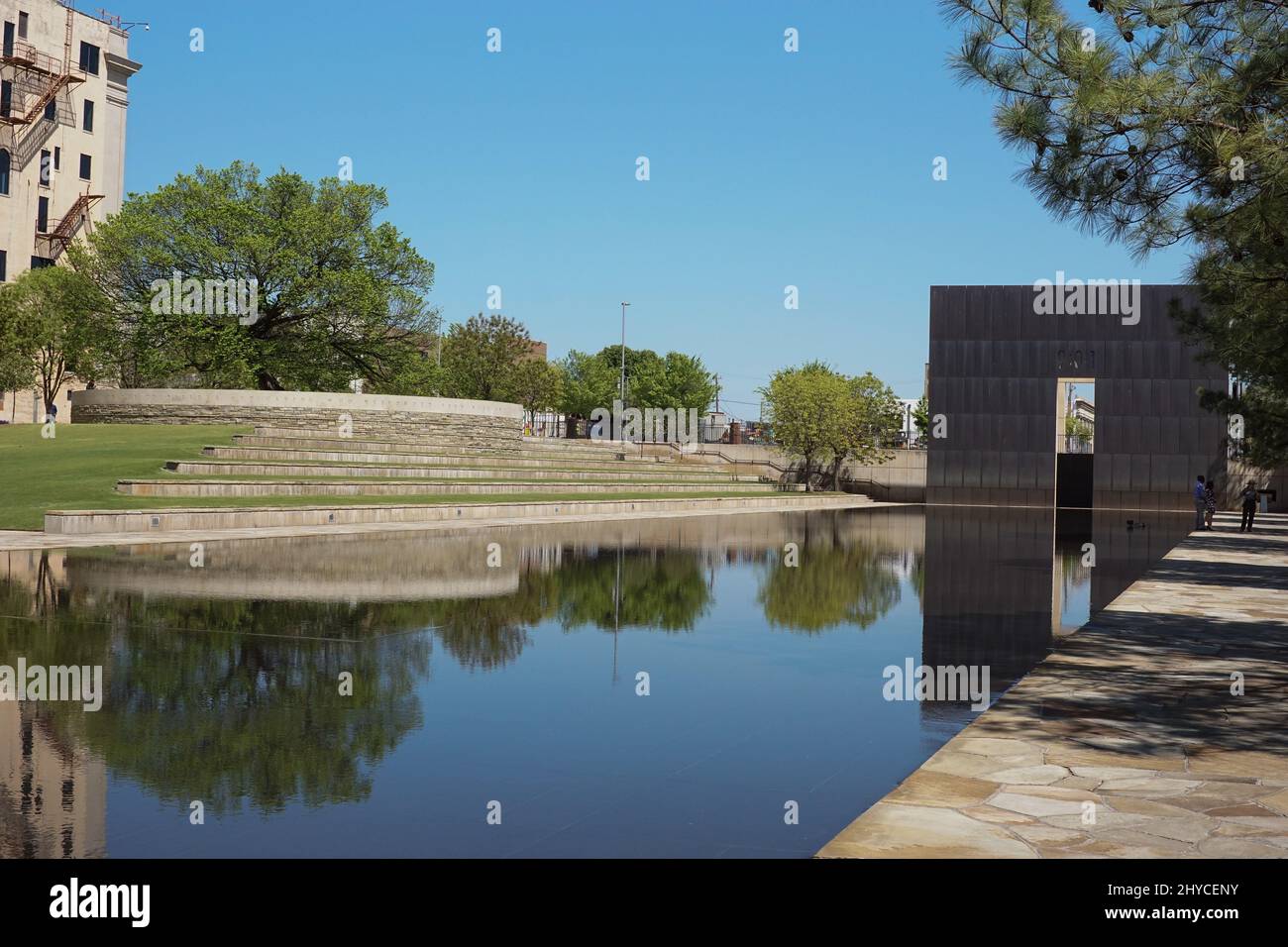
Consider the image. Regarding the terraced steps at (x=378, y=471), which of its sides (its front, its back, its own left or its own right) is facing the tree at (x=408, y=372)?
back

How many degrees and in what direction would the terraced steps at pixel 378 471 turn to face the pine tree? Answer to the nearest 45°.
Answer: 0° — it already faces it

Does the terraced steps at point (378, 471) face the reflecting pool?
yes

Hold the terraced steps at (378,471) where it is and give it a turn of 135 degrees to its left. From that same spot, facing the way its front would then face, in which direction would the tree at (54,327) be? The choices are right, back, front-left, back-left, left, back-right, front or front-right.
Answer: left
